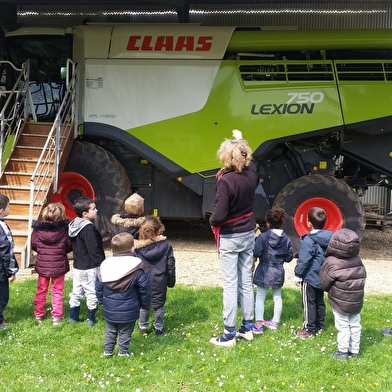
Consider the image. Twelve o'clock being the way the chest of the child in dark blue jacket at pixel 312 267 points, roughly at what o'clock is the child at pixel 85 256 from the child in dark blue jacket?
The child is roughly at 10 o'clock from the child in dark blue jacket.

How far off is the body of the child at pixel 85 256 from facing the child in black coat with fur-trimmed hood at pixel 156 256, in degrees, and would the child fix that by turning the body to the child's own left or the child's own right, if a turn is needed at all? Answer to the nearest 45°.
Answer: approximately 90° to the child's own right

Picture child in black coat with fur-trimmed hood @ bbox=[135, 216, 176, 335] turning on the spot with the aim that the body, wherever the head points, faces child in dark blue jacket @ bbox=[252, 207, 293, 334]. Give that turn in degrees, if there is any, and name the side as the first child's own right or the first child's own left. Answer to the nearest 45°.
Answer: approximately 90° to the first child's own right

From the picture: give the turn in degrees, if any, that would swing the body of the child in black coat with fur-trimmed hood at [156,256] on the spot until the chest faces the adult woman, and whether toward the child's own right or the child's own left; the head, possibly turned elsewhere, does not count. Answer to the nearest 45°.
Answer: approximately 90° to the child's own right

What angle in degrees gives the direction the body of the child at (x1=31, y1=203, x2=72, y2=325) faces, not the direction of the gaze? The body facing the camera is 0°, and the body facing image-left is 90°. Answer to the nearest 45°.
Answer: approximately 180°

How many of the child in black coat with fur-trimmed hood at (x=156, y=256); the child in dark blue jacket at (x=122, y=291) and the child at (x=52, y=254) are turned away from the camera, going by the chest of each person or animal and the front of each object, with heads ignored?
3

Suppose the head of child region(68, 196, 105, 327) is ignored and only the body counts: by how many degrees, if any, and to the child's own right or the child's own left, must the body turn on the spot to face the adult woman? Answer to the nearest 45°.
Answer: approximately 90° to the child's own right

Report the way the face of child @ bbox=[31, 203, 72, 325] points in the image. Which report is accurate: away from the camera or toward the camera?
away from the camera

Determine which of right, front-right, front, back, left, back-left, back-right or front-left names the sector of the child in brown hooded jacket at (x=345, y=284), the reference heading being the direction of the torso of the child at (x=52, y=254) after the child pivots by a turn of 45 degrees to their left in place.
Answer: back

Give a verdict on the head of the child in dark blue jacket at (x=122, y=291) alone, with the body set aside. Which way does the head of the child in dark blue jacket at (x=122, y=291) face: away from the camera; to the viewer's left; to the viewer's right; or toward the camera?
away from the camera

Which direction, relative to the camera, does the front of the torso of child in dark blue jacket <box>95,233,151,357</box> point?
away from the camera

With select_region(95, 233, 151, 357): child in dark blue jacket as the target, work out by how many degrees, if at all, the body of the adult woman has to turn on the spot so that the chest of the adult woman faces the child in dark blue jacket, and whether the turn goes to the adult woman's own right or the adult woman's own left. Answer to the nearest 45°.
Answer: approximately 45° to the adult woman's own left
